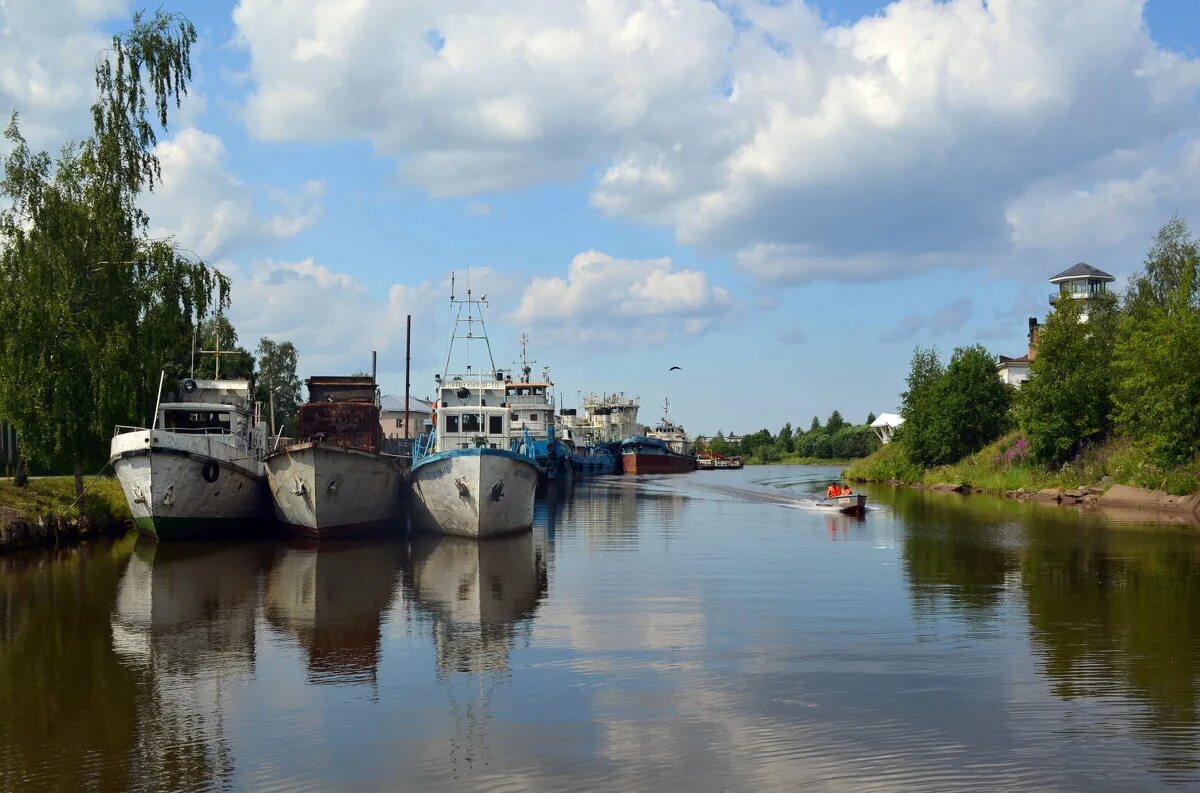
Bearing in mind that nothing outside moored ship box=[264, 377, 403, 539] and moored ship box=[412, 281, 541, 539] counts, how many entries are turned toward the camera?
2

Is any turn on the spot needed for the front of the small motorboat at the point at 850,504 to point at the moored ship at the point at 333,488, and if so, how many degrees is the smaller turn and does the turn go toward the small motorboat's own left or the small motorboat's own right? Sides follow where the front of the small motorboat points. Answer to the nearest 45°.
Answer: approximately 90° to the small motorboat's own right

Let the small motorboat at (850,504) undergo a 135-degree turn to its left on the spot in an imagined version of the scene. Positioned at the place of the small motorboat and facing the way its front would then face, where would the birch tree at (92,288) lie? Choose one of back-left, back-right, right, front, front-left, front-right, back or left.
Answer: back-left

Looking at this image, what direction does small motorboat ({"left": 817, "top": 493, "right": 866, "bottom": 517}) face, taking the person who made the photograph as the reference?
facing the viewer and to the right of the viewer

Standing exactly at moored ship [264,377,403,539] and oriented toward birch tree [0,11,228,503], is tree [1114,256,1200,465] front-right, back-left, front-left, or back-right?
back-right

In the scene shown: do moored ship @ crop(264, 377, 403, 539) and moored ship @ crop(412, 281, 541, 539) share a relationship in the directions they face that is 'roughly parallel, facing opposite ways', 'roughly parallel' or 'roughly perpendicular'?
roughly parallel

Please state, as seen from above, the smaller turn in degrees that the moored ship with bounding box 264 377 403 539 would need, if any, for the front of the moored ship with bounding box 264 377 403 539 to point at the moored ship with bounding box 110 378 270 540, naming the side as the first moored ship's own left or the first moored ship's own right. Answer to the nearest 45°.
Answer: approximately 90° to the first moored ship's own right

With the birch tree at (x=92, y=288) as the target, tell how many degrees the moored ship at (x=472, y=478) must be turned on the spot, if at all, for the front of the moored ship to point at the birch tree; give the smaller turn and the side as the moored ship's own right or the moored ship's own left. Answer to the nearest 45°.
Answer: approximately 90° to the moored ship's own right

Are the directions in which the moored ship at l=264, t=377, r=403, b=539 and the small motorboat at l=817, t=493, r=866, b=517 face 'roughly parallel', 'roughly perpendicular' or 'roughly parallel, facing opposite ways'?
roughly parallel

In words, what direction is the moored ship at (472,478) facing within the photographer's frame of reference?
facing the viewer

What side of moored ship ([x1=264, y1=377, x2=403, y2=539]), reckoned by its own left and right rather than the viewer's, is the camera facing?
front

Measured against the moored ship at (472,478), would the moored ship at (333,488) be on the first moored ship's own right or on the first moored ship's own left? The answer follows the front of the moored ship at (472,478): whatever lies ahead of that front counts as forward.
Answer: on the first moored ship's own right

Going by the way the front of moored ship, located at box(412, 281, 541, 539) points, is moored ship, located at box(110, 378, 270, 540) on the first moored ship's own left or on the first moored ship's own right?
on the first moored ship's own right
